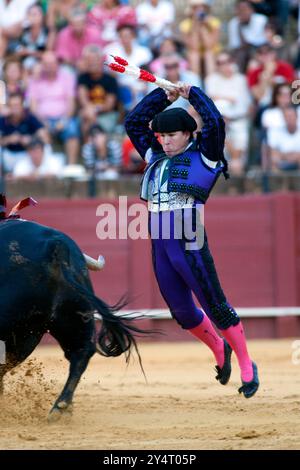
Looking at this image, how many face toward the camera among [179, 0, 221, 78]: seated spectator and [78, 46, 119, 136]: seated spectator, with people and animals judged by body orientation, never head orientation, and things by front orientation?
2

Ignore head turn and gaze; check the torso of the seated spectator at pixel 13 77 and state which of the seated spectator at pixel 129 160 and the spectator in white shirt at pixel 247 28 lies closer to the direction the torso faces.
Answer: the seated spectator

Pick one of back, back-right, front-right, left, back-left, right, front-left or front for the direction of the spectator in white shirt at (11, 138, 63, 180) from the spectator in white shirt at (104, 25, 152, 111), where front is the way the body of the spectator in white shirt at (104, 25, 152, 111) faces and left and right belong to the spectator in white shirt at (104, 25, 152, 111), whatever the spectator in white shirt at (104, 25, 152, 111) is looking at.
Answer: front-right

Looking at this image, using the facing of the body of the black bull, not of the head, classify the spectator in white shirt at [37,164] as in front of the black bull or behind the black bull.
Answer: in front

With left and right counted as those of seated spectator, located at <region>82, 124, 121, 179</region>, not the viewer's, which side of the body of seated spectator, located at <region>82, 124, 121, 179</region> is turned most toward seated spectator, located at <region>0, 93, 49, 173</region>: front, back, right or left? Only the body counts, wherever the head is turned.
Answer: right

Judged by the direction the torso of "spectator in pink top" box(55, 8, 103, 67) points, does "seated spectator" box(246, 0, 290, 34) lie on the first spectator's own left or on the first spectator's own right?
on the first spectator's own left
